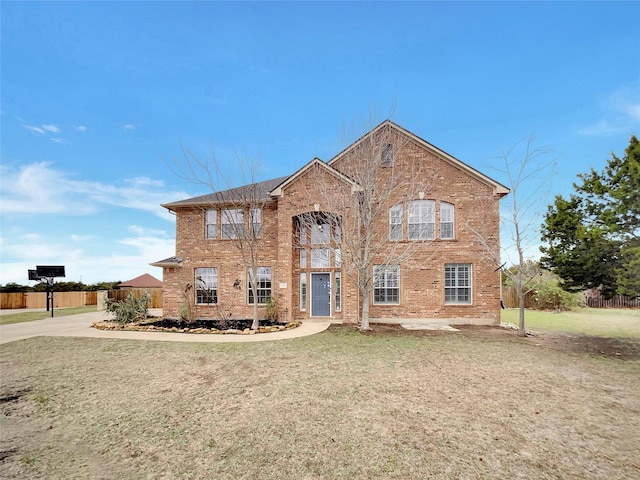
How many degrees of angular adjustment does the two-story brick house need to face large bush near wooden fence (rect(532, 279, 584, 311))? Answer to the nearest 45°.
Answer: approximately 135° to its left

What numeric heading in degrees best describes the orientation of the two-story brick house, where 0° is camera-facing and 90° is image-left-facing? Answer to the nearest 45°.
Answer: approximately 0°

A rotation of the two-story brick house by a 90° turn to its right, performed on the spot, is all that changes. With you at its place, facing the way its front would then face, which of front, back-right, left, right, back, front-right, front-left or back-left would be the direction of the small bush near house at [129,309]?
front
